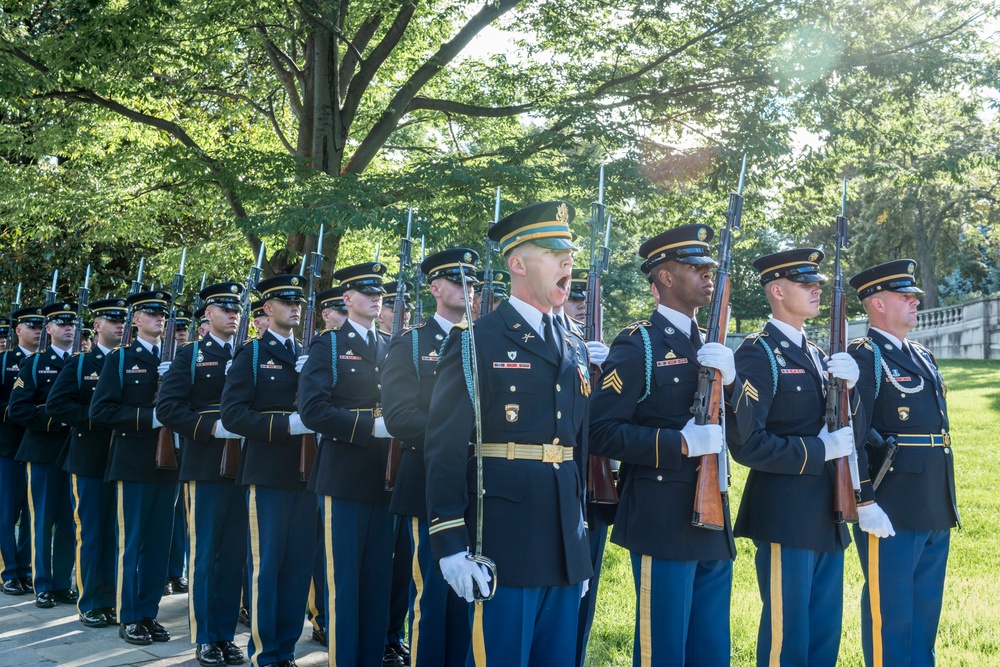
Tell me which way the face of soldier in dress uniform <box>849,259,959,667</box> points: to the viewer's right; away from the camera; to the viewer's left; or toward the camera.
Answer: to the viewer's right

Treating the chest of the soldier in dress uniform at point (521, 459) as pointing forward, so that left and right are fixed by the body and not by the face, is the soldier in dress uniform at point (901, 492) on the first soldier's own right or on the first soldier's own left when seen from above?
on the first soldier's own left

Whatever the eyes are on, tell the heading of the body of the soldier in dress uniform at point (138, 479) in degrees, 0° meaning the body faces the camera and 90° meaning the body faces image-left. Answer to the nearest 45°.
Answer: approximately 315°

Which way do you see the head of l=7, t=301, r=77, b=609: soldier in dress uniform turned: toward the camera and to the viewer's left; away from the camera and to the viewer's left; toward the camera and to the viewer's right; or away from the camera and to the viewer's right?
toward the camera and to the viewer's right
